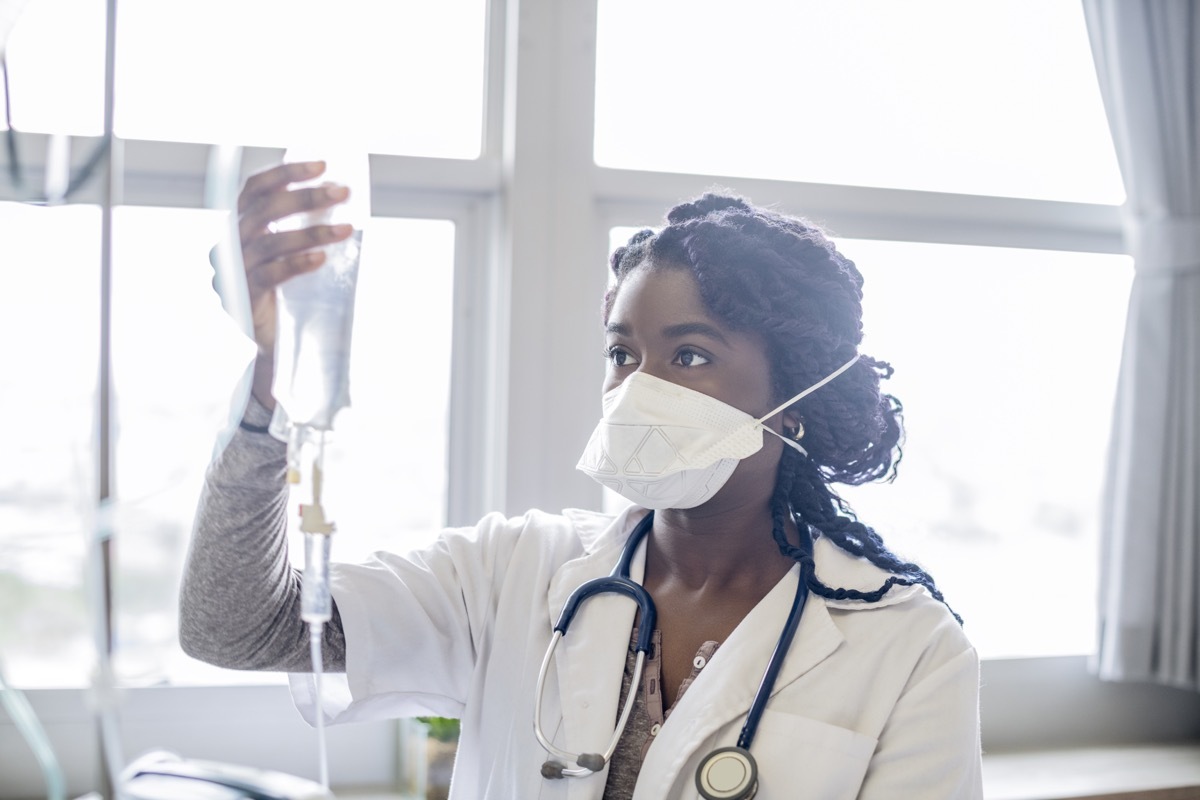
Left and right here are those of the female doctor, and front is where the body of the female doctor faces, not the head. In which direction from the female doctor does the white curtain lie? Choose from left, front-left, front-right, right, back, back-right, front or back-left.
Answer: back

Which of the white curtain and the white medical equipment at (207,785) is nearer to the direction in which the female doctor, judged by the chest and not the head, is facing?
the white medical equipment

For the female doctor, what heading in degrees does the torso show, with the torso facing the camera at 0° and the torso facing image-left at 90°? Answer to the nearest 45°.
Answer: approximately 45°

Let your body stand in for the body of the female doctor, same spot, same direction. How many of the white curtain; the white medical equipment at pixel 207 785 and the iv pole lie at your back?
1

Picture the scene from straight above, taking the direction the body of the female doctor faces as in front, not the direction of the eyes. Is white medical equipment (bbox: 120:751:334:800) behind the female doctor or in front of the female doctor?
in front
